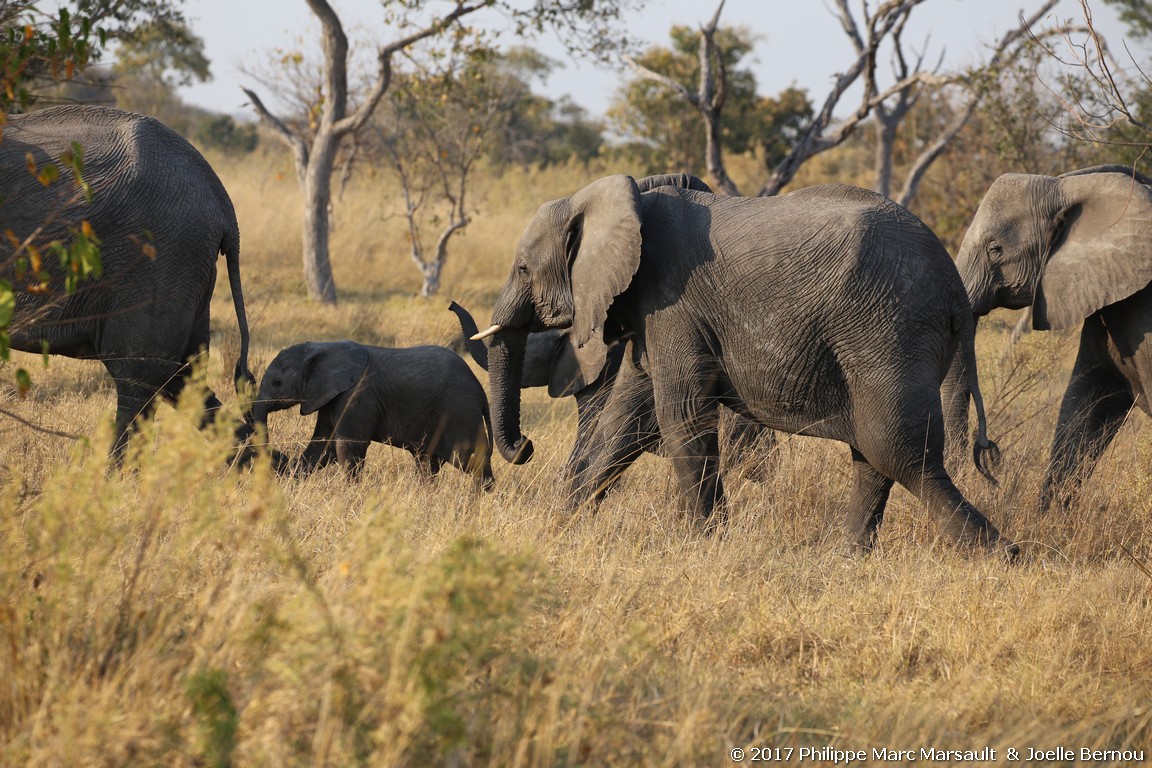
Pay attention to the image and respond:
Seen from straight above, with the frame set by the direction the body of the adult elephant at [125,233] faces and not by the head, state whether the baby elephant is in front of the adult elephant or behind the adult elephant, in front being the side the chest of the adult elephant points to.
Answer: behind

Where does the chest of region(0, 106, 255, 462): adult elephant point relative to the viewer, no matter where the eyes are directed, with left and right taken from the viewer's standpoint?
facing to the left of the viewer

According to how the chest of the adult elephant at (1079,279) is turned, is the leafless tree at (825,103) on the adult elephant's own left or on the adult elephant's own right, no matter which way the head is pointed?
on the adult elephant's own right

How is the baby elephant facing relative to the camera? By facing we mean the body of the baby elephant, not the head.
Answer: to the viewer's left

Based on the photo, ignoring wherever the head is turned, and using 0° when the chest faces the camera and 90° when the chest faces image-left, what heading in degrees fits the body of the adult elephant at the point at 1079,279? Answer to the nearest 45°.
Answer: approximately 90°

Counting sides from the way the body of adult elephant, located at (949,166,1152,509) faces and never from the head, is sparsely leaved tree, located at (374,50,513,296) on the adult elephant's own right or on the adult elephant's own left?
on the adult elephant's own right

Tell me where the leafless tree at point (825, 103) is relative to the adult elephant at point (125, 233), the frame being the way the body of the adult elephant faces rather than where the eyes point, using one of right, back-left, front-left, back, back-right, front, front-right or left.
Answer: back-right

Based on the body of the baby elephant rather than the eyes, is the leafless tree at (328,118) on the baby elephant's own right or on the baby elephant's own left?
on the baby elephant's own right

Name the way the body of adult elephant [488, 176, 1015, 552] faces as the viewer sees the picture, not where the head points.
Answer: to the viewer's left

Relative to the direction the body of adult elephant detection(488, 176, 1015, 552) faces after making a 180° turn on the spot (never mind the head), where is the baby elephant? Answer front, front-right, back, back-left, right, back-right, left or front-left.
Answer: back-left

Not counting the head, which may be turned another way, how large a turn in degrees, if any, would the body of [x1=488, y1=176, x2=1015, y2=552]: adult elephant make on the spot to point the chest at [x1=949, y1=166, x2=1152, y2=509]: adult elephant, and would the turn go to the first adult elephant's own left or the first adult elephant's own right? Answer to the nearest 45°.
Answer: approximately 135° to the first adult elephant's own right
